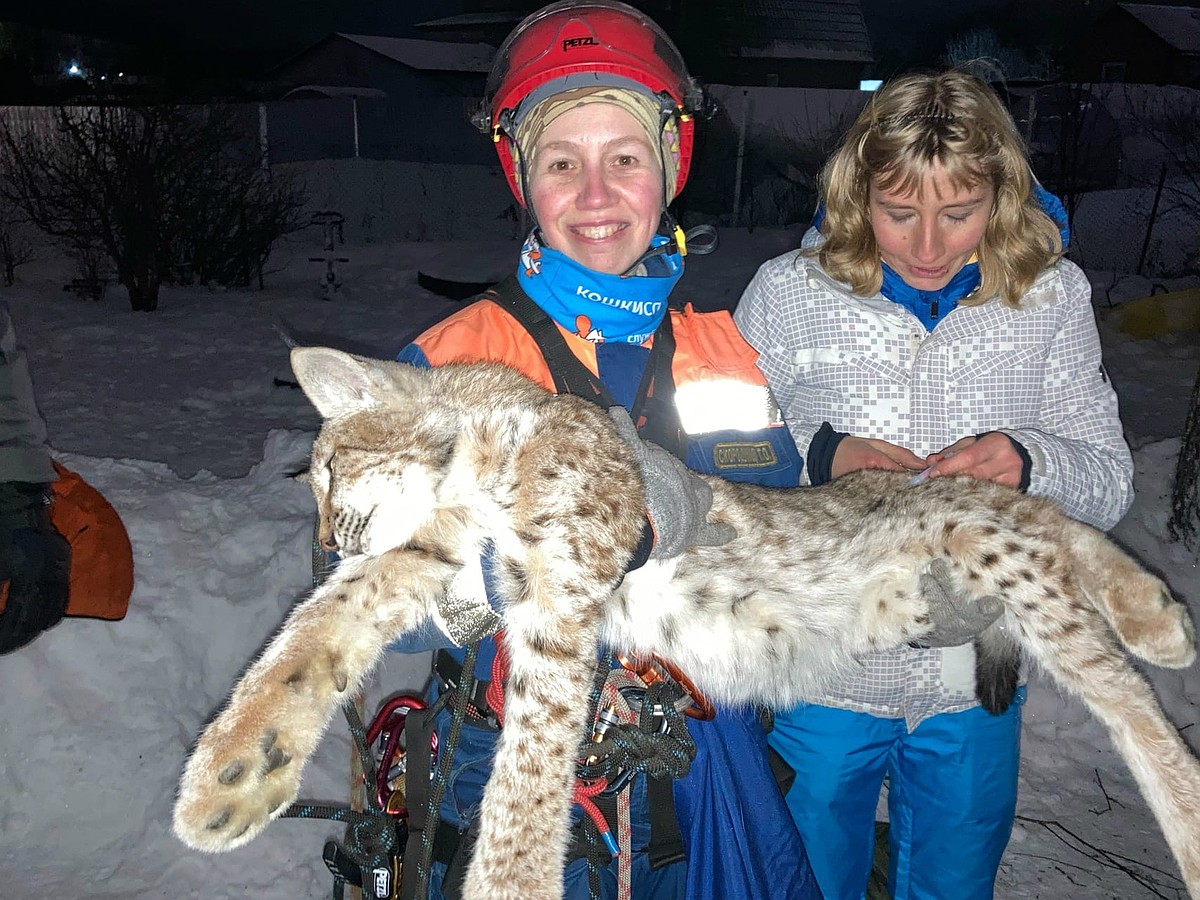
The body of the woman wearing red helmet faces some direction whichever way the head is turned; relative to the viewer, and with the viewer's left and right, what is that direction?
facing the viewer

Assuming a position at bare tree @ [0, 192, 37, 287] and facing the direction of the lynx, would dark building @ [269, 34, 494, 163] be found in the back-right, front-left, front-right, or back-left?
back-left

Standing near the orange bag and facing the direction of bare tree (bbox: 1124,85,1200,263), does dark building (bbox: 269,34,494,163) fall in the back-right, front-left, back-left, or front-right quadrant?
front-left

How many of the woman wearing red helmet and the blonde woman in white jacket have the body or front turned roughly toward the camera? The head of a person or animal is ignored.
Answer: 2

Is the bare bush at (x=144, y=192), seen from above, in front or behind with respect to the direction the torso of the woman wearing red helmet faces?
behind

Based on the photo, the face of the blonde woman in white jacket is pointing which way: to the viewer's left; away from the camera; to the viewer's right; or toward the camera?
toward the camera

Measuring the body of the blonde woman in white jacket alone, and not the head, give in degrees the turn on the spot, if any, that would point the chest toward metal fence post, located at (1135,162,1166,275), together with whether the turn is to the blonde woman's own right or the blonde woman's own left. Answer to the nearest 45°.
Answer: approximately 180°

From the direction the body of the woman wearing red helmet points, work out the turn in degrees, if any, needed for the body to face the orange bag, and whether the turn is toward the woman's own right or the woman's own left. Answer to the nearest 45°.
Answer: approximately 135° to the woman's own right

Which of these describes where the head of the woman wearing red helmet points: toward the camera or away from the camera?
toward the camera

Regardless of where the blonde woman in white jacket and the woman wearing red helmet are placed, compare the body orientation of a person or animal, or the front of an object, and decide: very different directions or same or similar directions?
same or similar directions

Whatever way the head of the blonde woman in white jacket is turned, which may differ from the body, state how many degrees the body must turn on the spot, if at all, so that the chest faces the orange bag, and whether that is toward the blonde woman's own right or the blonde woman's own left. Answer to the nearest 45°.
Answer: approximately 90° to the blonde woman's own right
